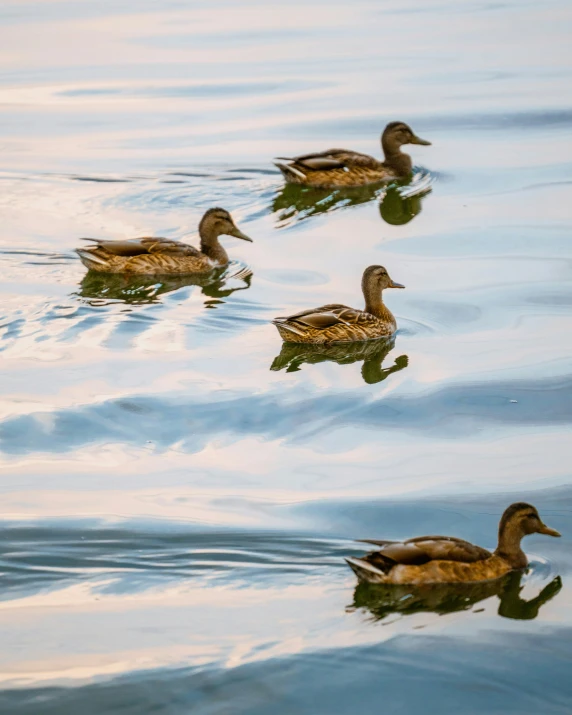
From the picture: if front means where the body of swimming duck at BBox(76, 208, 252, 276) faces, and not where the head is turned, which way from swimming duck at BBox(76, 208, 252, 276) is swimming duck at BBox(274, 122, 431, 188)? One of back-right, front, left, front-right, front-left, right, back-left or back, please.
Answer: front-left

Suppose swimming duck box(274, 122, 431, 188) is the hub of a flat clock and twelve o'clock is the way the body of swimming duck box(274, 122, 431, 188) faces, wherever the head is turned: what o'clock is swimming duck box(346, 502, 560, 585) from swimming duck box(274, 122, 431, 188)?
swimming duck box(346, 502, 560, 585) is roughly at 3 o'clock from swimming duck box(274, 122, 431, 188).

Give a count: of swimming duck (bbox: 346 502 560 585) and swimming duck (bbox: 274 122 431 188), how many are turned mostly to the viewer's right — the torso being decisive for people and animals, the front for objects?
2

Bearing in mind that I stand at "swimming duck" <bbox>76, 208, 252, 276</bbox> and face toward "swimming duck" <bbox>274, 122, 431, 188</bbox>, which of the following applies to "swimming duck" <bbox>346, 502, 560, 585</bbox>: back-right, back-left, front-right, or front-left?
back-right

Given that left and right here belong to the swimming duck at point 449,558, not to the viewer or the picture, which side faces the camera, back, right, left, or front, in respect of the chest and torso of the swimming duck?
right

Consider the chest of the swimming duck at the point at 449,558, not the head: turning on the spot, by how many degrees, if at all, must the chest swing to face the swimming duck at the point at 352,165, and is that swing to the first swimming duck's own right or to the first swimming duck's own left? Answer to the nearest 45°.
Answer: approximately 90° to the first swimming duck's own left

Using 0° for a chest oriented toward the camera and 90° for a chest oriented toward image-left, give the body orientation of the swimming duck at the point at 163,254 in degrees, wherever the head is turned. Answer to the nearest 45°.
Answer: approximately 270°

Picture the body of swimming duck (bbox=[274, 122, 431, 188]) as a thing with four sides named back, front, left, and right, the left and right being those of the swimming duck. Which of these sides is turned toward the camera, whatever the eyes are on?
right

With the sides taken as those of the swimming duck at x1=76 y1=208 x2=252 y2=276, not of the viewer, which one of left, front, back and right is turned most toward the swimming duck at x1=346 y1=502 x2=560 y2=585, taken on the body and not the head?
right
